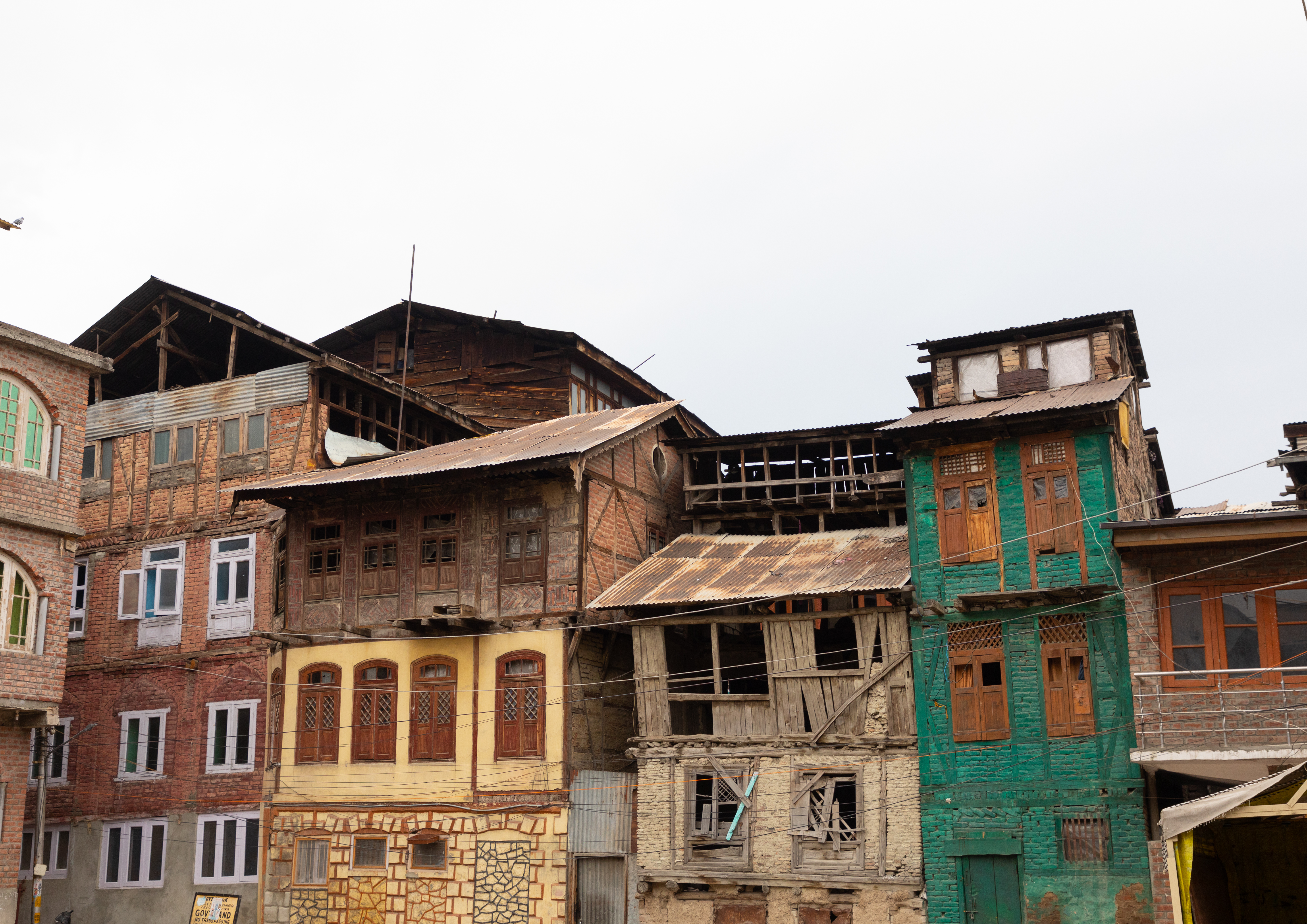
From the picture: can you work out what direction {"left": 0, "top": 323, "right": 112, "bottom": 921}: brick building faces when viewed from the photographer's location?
facing the viewer and to the right of the viewer

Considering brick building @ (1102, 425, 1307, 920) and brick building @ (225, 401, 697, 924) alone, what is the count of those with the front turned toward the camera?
2

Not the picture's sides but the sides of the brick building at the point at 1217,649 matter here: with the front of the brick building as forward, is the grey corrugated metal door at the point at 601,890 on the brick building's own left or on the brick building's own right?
on the brick building's own right

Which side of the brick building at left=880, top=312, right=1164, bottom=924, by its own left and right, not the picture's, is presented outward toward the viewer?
front

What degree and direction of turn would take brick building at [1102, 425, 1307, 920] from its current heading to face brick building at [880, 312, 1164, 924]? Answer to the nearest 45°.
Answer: approximately 90° to its right

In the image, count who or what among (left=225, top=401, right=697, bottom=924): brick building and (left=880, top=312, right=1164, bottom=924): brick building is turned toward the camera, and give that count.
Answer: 2

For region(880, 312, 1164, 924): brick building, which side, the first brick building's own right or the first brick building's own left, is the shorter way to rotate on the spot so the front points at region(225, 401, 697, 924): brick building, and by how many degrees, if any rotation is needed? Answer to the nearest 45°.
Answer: approximately 90° to the first brick building's own right

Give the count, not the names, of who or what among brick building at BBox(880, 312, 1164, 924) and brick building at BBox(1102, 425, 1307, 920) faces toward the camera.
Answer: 2

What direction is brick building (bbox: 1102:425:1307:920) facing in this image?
toward the camera

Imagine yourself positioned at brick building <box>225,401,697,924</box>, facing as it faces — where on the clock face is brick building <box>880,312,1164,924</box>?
brick building <box>880,312,1164,924</box> is roughly at 10 o'clock from brick building <box>225,401,697,924</box>.

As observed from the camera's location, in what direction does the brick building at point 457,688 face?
facing the viewer

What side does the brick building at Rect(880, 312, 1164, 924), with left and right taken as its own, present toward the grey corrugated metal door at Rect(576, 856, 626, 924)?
right

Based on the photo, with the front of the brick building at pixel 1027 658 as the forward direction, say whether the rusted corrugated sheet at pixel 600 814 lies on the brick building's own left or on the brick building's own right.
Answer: on the brick building's own right

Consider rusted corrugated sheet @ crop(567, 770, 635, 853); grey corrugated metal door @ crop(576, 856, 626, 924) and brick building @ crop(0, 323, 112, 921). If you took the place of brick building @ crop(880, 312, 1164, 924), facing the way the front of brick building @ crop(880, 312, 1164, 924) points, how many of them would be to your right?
3
